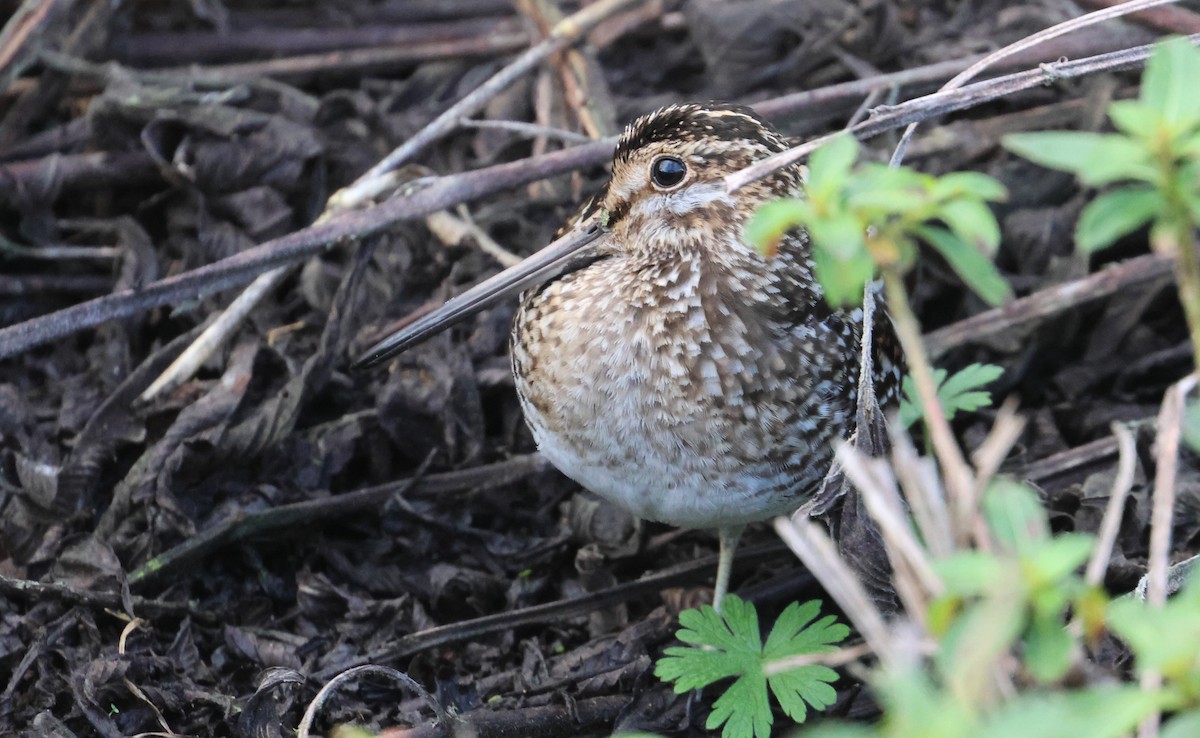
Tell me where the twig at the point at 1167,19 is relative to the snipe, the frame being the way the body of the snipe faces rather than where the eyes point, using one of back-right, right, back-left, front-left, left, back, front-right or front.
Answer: back

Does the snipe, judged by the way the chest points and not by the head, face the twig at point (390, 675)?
yes

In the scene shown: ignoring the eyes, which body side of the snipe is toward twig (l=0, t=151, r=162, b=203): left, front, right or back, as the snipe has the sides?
right

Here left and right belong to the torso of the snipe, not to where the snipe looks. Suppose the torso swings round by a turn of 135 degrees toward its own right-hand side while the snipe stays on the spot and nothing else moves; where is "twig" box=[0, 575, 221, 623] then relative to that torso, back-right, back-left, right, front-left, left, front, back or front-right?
left

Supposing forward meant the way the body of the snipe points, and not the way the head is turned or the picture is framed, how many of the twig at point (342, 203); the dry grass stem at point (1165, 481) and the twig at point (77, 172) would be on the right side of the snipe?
2

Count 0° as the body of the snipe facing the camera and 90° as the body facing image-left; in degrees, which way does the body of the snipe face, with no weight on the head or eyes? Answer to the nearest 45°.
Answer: approximately 45°

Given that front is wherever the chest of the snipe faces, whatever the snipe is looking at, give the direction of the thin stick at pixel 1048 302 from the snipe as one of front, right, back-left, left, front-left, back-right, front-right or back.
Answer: back
